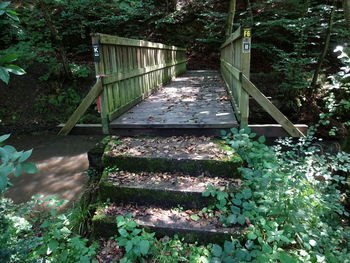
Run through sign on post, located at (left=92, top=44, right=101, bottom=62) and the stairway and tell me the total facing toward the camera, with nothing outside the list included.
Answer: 2

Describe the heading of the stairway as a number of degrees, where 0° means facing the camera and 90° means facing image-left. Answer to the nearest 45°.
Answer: approximately 0°

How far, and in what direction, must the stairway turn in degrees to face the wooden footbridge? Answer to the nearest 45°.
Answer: approximately 180°

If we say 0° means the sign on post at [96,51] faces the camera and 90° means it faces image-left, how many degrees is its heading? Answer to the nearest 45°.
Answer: approximately 0°

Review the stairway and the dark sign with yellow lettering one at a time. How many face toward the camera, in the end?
2

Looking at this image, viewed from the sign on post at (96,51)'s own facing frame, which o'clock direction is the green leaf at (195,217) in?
The green leaf is roughly at 11 o'clock from the sign on post.
